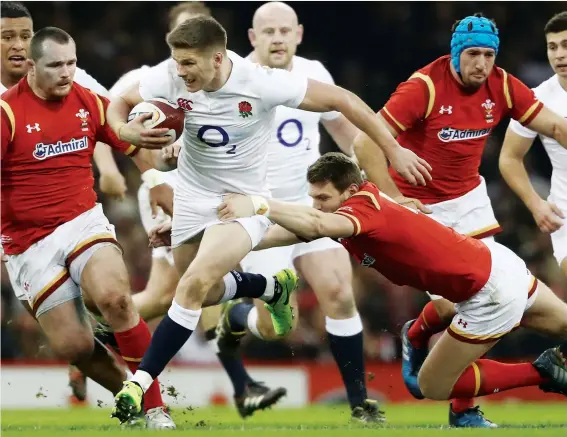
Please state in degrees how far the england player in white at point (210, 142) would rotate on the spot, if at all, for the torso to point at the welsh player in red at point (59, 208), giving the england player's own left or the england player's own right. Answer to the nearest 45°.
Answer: approximately 45° to the england player's own right

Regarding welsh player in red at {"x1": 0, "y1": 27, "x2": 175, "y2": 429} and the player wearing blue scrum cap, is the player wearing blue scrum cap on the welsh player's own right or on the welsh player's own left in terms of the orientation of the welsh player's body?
on the welsh player's own left

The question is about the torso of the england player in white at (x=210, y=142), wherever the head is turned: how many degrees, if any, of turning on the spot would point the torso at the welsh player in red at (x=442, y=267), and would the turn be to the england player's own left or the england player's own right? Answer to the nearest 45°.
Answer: approximately 135° to the england player's own left

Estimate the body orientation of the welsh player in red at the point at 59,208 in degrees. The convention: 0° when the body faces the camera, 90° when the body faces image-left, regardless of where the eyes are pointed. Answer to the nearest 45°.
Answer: approximately 315°

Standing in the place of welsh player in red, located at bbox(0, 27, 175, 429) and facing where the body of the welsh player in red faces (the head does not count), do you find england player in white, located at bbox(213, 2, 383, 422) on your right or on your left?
on your left

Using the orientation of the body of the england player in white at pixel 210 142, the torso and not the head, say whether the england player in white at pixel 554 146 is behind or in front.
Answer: behind
